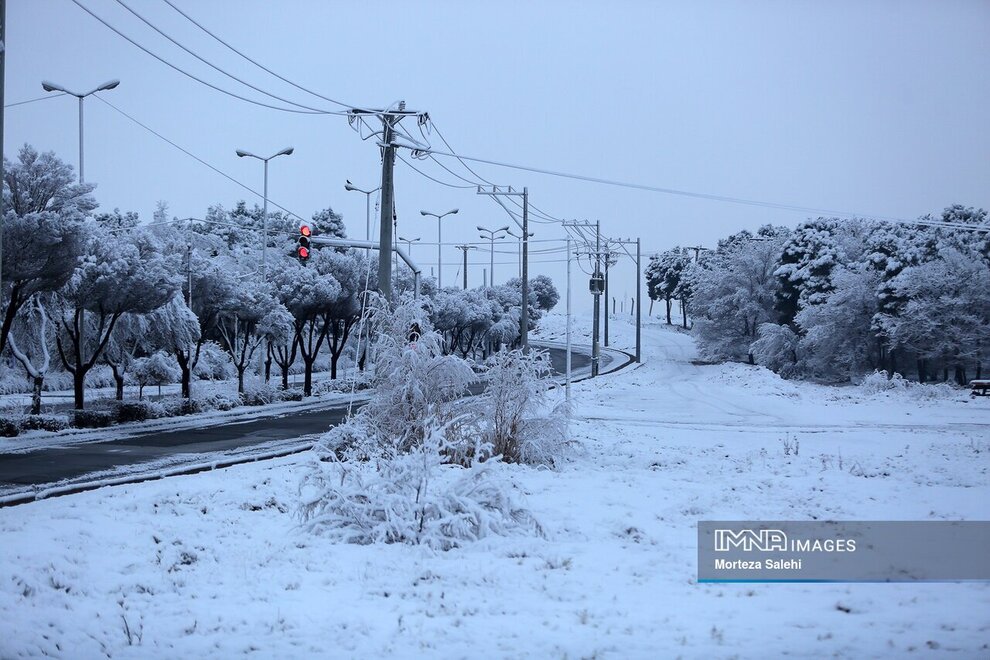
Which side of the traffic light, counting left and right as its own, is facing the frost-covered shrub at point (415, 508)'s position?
front

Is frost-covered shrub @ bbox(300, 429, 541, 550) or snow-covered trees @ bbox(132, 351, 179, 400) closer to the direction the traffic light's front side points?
the frost-covered shrub

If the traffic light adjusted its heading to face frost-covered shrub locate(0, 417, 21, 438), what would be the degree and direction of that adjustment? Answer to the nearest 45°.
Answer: approximately 90° to its right

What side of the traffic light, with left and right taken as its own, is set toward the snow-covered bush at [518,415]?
front

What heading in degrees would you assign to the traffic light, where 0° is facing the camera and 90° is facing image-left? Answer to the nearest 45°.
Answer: approximately 0°

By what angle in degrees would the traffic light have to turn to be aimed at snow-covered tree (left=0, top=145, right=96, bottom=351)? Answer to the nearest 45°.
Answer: approximately 90° to its right

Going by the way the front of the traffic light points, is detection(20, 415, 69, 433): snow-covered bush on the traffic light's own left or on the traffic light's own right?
on the traffic light's own right
